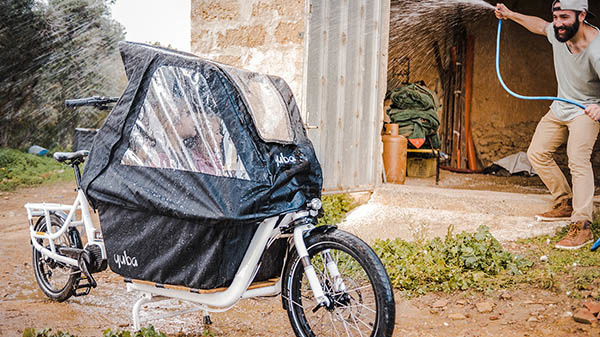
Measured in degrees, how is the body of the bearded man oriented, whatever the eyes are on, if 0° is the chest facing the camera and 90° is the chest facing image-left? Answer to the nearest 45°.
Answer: approximately 45°

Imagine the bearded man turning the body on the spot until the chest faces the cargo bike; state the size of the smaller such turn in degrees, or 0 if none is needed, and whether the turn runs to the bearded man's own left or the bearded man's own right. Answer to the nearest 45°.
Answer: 0° — they already face it

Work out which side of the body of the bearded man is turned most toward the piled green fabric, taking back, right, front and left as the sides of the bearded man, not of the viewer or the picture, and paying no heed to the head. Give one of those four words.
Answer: right

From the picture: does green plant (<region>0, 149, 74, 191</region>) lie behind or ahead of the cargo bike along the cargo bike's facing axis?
behind

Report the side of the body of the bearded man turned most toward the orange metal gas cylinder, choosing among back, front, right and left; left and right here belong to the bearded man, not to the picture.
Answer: right
